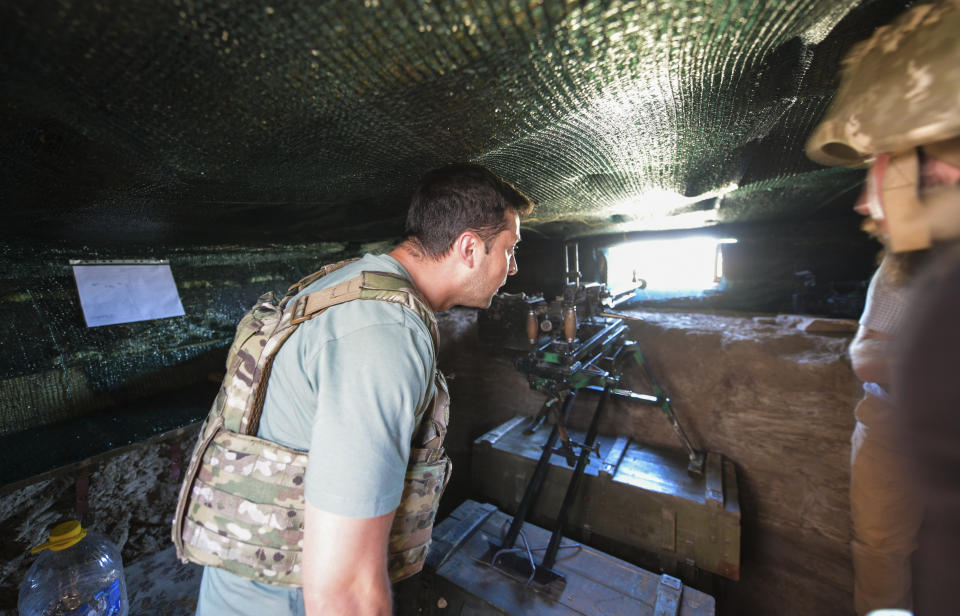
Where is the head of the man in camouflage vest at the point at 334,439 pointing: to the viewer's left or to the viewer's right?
to the viewer's right

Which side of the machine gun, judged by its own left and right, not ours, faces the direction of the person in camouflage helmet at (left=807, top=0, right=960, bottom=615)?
right

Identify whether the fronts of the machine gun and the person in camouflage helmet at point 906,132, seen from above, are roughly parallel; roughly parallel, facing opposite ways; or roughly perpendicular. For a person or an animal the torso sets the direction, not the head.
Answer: roughly perpendicular

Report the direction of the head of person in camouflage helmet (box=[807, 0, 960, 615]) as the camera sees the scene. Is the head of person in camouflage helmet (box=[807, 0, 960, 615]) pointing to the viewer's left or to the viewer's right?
to the viewer's left

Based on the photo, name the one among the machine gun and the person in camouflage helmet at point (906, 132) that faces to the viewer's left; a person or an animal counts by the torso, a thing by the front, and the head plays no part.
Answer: the person in camouflage helmet

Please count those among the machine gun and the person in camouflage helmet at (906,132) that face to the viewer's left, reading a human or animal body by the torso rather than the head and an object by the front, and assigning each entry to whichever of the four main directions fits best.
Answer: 1

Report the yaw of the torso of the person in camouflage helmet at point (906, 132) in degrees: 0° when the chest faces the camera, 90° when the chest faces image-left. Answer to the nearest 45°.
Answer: approximately 90°

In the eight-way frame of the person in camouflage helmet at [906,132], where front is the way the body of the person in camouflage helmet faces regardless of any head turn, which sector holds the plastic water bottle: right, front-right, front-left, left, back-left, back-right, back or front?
front-left

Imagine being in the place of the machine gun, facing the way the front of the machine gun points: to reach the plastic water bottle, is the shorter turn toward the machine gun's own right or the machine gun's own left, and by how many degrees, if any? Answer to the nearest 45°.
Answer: approximately 180°

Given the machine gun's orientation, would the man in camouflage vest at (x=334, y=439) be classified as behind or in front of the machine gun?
behind

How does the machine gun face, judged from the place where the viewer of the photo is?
facing away from the viewer and to the right of the viewer
